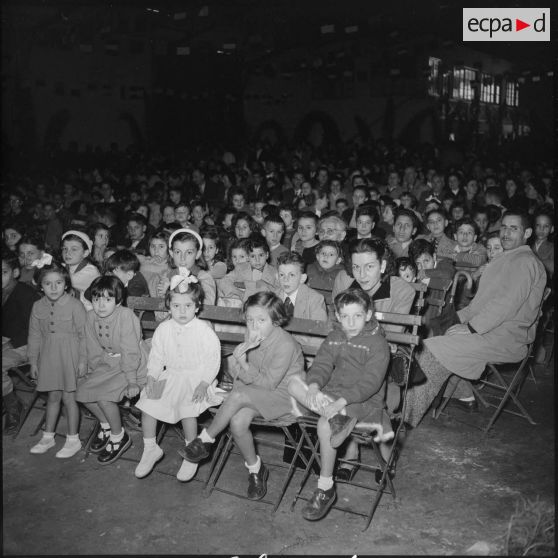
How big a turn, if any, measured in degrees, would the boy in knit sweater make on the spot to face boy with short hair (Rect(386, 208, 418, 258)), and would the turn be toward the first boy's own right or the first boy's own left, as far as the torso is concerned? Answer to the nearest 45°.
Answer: approximately 135° to the first boy's own right

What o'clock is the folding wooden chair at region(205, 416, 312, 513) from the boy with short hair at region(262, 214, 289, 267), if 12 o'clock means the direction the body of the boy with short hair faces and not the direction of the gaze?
The folding wooden chair is roughly at 12 o'clock from the boy with short hair.

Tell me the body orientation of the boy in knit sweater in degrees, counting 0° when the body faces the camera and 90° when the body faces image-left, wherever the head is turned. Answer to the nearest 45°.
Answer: approximately 45°

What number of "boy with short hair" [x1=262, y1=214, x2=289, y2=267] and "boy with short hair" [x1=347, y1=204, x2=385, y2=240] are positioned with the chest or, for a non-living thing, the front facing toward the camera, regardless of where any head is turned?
2
